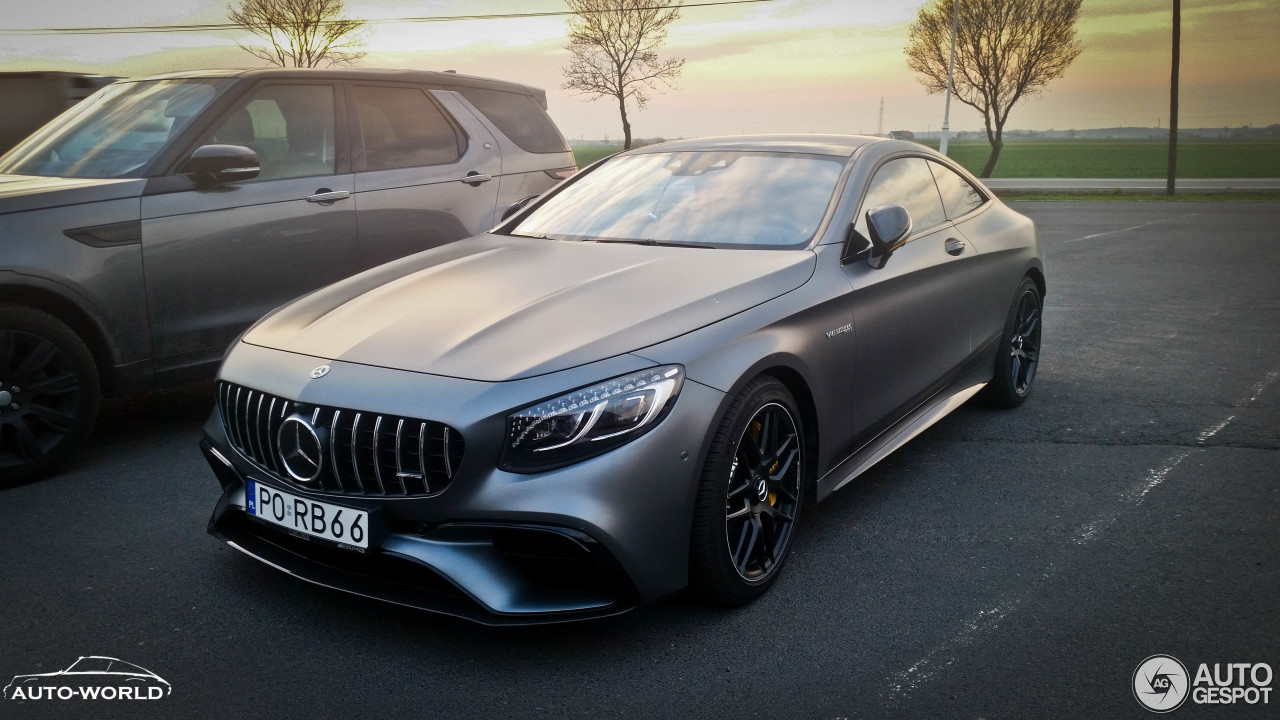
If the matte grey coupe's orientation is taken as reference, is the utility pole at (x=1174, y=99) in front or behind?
behind

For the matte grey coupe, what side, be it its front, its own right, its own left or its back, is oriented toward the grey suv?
right

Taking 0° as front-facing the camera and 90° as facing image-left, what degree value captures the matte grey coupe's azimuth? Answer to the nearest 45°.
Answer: approximately 45°

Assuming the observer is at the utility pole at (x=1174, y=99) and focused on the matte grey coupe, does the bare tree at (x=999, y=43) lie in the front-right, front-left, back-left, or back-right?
back-right

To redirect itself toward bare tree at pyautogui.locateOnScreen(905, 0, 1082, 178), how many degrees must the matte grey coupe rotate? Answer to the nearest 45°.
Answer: approximately 135° to its right
